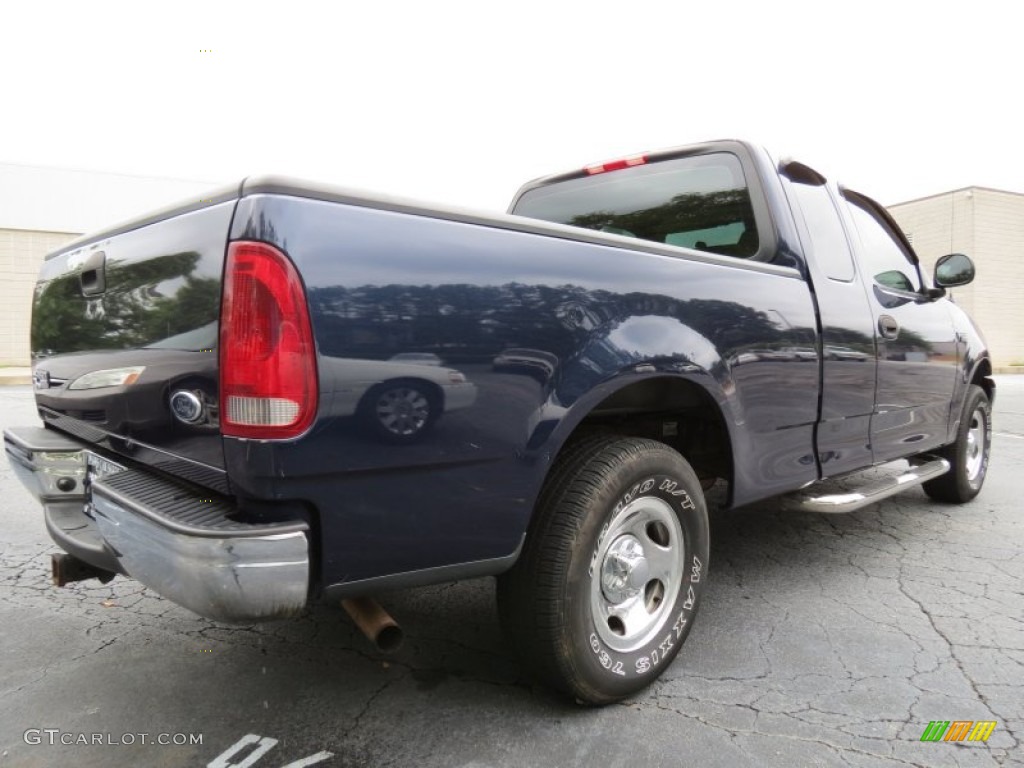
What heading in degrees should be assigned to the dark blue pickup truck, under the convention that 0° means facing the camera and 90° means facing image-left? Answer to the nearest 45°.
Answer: approximately 225°
